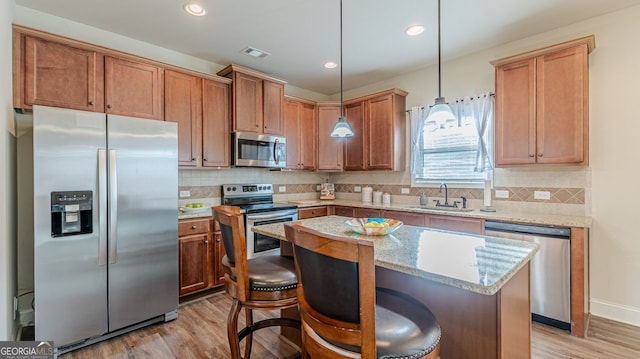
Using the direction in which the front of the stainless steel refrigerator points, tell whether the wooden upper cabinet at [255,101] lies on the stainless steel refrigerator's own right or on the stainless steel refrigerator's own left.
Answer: on the stainless steel refrigerator's own left

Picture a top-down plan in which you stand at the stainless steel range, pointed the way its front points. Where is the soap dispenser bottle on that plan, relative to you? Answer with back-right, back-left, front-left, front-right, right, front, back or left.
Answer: front-left

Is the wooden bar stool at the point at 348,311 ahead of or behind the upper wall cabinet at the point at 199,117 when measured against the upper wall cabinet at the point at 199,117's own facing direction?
ahead

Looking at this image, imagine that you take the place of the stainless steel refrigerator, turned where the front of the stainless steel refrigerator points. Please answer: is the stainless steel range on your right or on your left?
on your left

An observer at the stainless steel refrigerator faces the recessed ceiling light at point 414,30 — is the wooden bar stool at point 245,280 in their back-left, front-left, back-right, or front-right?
front-right

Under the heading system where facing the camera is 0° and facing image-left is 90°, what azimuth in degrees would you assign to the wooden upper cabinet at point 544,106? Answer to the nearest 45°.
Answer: approximately 45°

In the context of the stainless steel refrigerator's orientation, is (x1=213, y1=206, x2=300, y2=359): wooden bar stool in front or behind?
in front

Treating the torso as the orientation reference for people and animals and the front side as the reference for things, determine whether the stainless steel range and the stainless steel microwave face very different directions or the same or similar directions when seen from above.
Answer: same or similar directions

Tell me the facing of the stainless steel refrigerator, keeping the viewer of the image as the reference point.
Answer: facing the viewer and to the right of the viewer

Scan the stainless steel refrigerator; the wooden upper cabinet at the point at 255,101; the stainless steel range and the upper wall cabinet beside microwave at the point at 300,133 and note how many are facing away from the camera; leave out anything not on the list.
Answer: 0
